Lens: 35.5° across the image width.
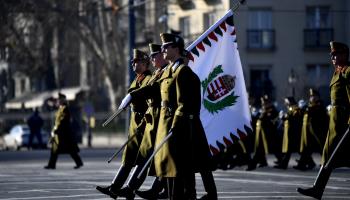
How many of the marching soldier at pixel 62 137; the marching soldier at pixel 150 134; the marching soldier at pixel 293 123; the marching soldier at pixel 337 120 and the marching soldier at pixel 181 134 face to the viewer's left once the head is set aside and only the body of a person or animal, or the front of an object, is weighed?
5

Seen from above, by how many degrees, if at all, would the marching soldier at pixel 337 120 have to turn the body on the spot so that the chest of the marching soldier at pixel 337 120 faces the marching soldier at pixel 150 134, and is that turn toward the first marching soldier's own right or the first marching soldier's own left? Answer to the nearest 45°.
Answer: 0° — they already face them

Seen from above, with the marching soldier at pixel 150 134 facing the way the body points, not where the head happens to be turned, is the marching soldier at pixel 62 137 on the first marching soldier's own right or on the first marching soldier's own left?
on the first marching soldier's own right

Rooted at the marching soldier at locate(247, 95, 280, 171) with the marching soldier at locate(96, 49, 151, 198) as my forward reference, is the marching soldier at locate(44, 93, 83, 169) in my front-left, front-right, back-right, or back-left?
front-right

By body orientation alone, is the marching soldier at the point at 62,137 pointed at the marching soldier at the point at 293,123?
no

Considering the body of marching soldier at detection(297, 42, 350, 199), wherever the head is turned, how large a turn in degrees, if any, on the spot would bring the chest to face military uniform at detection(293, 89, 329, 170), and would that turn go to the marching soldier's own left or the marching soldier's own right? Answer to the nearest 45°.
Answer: approximately 90° to the marching soldier's own right

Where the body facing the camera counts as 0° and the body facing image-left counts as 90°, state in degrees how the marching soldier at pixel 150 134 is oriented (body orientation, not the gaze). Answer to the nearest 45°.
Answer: approximately 90°

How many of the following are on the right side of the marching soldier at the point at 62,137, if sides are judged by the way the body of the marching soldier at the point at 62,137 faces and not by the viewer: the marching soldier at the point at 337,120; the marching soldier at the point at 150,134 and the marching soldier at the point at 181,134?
0

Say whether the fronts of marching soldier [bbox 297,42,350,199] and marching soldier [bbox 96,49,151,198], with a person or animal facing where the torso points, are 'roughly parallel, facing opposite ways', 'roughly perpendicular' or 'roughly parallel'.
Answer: roughly parallel

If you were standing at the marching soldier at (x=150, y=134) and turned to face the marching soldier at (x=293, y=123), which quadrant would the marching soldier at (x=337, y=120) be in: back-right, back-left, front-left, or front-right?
front-right

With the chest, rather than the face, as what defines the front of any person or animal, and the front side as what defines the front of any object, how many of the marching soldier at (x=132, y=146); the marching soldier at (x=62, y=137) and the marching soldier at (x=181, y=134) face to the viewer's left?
3

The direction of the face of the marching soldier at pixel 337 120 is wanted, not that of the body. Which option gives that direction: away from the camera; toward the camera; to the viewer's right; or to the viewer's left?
to the viewer's left

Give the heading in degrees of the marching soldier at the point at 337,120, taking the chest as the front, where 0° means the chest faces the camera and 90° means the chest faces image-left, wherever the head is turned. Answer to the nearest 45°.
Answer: approximately 90°

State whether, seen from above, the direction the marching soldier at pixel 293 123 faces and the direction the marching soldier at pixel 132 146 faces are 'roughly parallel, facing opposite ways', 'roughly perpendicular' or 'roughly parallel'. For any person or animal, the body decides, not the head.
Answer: roughly parallel

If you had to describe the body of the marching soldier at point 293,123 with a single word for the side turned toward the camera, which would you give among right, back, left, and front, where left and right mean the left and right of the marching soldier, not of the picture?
left

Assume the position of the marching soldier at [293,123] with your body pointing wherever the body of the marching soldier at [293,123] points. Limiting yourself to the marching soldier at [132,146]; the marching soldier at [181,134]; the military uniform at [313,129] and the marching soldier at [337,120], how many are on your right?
0

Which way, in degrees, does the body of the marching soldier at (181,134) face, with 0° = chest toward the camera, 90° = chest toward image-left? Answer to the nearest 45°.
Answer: approximately 90°

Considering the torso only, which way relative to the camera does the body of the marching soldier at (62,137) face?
to the viewer's left
